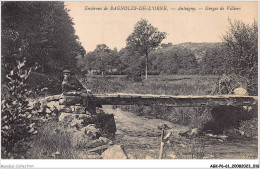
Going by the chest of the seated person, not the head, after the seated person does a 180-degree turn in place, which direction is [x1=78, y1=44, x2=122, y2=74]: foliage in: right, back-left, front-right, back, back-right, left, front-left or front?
front-right

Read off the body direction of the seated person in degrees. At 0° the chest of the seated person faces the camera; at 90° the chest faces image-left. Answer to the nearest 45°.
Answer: approximately 315°

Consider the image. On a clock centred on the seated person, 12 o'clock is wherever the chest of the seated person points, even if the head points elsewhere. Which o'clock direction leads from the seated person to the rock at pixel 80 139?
The rock is roughly at 1 o'clock from the seated person.

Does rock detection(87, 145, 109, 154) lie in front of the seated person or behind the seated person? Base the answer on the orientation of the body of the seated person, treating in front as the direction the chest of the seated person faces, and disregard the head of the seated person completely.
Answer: in front

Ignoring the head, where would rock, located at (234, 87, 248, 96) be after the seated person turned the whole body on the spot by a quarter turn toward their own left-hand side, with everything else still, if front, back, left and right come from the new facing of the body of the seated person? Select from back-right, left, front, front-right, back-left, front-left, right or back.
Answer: front-right
